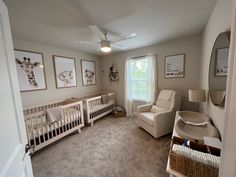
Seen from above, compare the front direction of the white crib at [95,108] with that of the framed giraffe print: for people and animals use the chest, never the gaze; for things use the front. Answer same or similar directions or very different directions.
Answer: same or similar directions

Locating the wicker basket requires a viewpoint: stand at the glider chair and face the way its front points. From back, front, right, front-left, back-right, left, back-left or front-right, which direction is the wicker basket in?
front-left

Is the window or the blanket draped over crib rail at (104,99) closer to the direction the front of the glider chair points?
the blanket draped over crib rail

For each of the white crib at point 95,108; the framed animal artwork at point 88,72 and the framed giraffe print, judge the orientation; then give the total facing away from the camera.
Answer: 0

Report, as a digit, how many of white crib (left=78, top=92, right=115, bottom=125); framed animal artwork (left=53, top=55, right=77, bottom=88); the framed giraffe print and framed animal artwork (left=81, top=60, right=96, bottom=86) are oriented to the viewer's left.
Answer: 0

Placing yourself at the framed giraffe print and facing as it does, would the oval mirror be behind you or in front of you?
in front

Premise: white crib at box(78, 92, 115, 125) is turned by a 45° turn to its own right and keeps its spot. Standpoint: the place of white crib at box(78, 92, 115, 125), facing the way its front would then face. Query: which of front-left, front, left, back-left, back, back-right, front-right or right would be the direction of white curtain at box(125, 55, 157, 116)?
left

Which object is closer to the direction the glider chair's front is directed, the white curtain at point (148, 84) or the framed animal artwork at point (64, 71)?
the framed animal artwork

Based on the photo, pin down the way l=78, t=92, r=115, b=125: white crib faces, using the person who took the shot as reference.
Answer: facing the viewer and to the right of the viewer

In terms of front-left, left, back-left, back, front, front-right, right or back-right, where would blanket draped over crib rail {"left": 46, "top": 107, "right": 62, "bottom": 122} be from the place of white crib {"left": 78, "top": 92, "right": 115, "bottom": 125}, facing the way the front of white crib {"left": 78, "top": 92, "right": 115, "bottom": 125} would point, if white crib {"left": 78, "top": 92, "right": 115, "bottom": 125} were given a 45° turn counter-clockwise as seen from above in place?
back-right

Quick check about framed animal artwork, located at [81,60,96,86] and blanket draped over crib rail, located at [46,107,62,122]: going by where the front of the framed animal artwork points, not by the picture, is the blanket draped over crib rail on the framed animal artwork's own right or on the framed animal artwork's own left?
on the framed animal artwork's own right

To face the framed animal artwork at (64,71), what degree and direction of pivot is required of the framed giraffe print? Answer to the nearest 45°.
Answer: approximately 45° to its left

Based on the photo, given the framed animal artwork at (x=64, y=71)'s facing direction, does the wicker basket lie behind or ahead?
ahead
